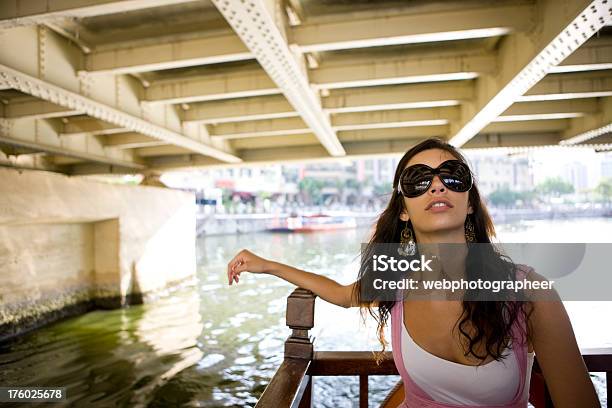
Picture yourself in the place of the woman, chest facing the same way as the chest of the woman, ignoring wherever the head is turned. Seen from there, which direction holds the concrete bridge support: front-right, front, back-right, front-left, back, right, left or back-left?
back-right

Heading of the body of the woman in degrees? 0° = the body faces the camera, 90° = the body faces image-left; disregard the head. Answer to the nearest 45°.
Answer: approximately 0°
